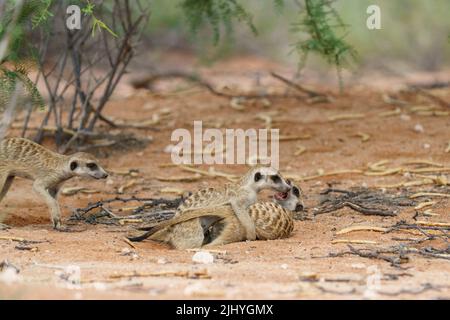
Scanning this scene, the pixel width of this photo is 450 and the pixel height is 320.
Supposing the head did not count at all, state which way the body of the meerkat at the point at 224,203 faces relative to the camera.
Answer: to the viewer's right

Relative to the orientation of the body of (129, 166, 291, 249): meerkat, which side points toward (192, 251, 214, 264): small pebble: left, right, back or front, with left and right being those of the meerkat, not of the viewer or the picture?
right

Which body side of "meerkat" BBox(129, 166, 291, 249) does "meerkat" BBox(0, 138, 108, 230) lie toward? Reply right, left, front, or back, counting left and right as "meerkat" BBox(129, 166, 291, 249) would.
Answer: back

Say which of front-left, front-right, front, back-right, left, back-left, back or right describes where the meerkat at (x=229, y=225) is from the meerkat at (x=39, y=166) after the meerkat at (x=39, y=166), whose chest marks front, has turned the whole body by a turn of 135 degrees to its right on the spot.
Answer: left

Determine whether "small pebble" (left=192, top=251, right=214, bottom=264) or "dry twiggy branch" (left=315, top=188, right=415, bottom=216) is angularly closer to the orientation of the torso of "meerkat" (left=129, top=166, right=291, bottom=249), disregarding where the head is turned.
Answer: the dry twiggy branch

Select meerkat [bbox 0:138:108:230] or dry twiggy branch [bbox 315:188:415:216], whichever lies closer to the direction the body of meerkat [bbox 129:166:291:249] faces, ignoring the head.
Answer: the dry twiggy branch

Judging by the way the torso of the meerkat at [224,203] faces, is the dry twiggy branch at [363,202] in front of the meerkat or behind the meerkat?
in front

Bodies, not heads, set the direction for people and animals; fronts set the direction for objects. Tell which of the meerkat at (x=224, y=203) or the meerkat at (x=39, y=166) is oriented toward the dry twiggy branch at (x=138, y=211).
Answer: the meerkat at (x=39, y=166)

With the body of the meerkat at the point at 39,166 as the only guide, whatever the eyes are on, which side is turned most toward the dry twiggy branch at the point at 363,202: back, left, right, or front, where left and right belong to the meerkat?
front

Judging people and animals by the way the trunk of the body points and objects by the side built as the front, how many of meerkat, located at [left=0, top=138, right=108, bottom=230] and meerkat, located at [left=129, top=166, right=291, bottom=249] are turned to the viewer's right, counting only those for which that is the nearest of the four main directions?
2

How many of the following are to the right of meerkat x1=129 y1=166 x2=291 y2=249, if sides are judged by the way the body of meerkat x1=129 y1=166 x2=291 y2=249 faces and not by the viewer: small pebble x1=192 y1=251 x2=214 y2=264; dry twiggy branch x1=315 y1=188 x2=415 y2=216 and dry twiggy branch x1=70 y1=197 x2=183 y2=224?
1

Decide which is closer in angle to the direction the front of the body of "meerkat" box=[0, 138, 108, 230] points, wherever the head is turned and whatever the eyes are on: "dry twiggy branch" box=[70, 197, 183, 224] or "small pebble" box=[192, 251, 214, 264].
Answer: the dry twiggy branch

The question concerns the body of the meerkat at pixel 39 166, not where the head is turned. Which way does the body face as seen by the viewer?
to the viewer's right

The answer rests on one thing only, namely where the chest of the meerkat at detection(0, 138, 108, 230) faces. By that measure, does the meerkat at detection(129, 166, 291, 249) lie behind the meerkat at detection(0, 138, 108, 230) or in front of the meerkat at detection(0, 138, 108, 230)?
in front

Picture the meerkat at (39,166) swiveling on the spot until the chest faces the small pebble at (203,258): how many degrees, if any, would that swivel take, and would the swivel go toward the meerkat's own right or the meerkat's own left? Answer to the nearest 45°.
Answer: approximately 45° to the meerkat's own right

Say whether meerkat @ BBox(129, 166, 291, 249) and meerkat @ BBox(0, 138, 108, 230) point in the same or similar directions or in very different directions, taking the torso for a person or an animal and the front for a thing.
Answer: same or similar directions
